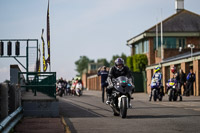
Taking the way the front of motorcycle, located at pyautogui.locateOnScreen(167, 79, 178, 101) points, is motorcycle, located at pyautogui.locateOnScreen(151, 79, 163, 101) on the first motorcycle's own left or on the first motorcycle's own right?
on the first motorcycle's own right

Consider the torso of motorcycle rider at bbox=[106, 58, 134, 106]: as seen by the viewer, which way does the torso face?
toward the camera

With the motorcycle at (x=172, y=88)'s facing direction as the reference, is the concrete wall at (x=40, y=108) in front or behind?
in front

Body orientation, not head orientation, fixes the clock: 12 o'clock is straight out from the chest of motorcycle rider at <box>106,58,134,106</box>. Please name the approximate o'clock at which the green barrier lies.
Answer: The green barrier is roughly at 4 o'clock from the motorcycle rider.

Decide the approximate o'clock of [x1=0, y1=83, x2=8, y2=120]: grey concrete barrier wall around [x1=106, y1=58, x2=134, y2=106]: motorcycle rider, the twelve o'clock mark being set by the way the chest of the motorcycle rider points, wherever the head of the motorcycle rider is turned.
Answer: The grey concrete barrier wall is roughly at 1 o'clock from the motorcycle rider.

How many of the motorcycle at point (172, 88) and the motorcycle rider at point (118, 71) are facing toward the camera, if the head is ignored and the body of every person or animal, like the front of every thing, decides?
2

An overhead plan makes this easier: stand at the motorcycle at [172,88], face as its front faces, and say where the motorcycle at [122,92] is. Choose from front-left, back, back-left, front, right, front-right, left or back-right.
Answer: front

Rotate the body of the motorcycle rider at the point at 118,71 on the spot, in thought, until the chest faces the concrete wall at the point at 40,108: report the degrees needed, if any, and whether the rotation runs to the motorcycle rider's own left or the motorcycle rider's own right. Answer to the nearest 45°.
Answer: approximately 90° to the motorcycle rider's own right

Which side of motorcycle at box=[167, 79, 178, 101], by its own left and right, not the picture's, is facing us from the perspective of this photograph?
front

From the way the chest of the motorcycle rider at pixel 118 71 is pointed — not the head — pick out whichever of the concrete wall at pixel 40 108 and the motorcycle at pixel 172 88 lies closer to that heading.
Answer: the concrete wall

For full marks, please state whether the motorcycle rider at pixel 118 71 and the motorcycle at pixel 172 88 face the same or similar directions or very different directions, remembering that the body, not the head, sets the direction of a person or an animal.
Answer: same or similar directions

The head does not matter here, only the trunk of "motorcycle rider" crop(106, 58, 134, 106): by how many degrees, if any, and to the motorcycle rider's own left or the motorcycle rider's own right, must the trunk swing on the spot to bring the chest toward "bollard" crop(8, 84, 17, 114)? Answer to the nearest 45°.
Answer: approximately 45° to the motorcycle rider's own right

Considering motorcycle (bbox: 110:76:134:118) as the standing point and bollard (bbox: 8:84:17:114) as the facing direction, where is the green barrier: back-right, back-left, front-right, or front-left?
front-right

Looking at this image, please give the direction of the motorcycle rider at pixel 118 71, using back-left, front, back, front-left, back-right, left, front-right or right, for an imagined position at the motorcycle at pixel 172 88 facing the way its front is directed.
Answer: front
